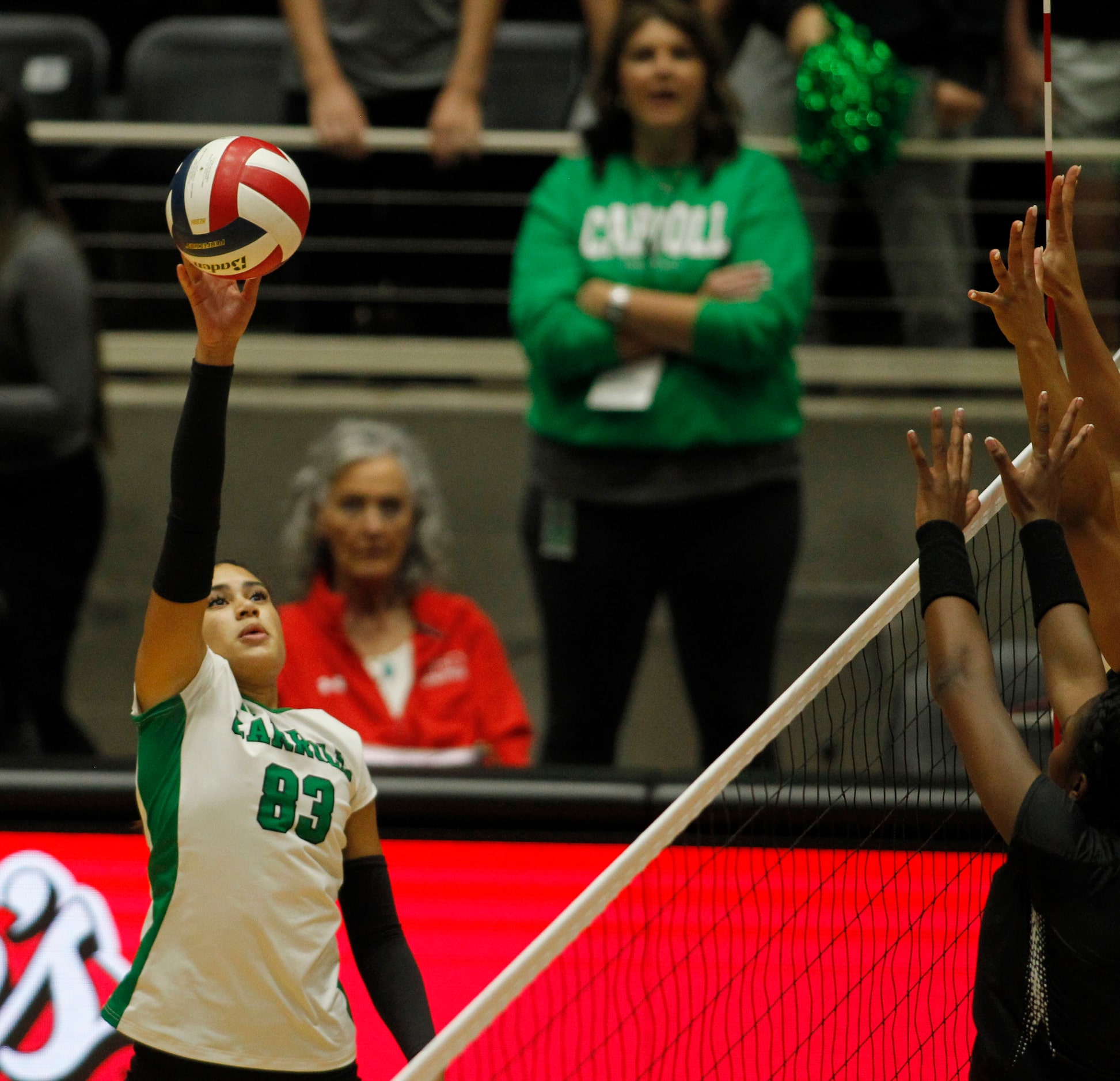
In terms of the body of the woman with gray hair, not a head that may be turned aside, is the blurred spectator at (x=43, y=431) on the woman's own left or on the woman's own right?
on the woman's own right

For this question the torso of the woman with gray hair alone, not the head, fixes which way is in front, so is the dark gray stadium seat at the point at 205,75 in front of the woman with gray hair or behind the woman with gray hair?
behind

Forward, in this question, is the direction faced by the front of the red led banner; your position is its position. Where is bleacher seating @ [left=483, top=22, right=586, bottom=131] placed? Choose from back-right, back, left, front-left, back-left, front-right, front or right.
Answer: back

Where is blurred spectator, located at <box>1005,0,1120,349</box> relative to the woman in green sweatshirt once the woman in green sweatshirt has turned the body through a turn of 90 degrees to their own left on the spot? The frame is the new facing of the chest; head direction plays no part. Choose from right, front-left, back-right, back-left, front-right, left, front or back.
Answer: front-left

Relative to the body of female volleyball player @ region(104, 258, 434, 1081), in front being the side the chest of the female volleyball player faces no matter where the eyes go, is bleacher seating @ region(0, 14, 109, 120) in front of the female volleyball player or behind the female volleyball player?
behind

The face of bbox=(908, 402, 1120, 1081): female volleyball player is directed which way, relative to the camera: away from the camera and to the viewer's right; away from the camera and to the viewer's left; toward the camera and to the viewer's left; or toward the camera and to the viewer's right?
away from the camera and to the viewer's left

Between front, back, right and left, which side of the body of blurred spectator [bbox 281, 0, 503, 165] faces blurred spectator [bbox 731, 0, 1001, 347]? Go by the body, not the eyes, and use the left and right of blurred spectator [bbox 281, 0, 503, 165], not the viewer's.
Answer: left

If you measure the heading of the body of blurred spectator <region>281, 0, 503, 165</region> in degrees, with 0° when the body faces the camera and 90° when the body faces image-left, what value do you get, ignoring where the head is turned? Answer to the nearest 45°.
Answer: approximately 0°

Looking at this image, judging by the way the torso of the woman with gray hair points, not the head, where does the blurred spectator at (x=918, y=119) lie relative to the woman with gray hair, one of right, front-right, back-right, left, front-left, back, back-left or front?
back-left
